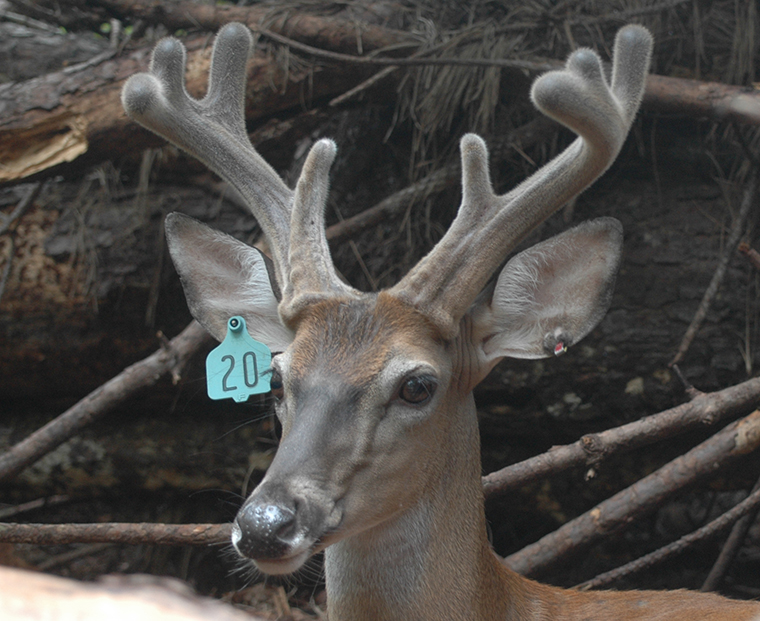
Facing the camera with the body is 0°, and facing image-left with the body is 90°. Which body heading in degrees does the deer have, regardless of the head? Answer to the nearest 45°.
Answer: approximately 45°

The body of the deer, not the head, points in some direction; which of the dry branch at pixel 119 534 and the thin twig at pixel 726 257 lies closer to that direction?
the dry branch

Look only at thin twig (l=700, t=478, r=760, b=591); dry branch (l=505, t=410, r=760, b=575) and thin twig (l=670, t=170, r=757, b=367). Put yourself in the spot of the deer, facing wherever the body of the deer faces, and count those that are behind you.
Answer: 3

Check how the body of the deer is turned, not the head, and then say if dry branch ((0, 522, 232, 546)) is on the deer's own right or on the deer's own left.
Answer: on the deer's own right

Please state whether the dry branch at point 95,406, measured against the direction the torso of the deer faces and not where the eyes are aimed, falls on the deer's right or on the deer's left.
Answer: on the deer's right

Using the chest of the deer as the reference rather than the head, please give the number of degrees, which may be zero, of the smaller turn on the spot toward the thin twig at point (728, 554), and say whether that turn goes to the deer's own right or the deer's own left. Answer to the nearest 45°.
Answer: approximately 180°

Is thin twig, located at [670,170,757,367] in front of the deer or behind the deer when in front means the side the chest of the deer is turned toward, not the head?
behind

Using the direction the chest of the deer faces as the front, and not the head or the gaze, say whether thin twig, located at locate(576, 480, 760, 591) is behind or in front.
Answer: behind

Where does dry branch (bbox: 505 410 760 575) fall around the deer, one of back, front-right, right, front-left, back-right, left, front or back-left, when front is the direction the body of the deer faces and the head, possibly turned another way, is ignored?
back
